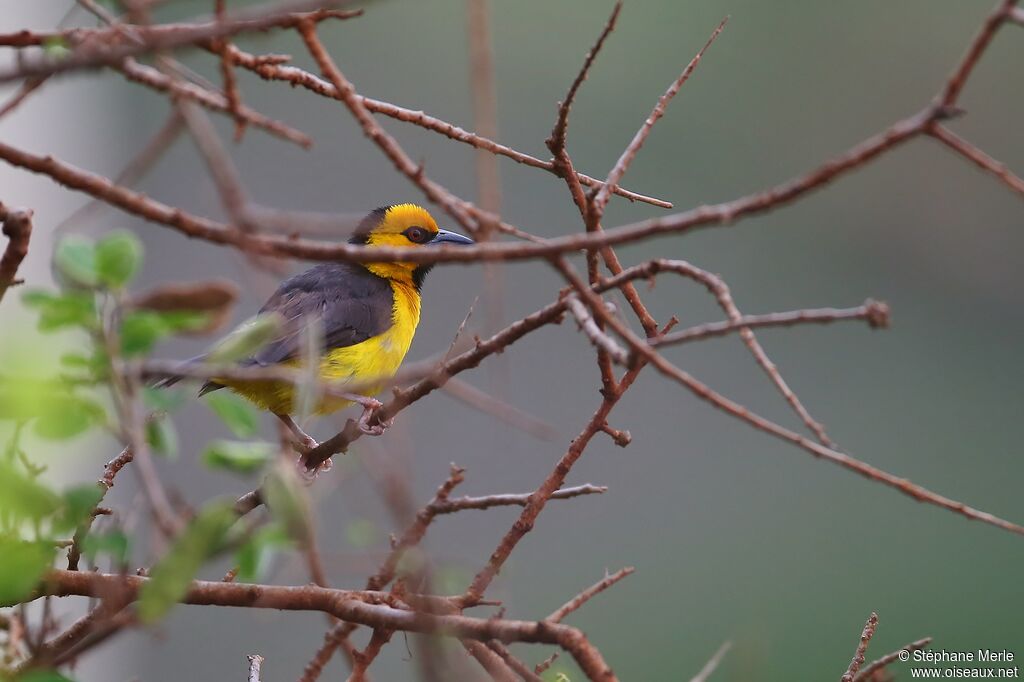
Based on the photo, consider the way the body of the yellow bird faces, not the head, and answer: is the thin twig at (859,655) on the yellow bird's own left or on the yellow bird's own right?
on the yellow bird's own right

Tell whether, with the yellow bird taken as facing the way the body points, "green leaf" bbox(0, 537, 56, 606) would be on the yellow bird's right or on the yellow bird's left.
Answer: on the yellow bird's right

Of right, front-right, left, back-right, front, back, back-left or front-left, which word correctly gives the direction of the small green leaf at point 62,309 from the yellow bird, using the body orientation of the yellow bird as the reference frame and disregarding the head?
right

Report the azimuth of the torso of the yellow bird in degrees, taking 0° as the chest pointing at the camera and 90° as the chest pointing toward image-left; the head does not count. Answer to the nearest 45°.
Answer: approximately 270°

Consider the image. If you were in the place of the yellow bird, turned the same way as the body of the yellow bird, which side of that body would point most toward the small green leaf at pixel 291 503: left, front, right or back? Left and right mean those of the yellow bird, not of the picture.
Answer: right
